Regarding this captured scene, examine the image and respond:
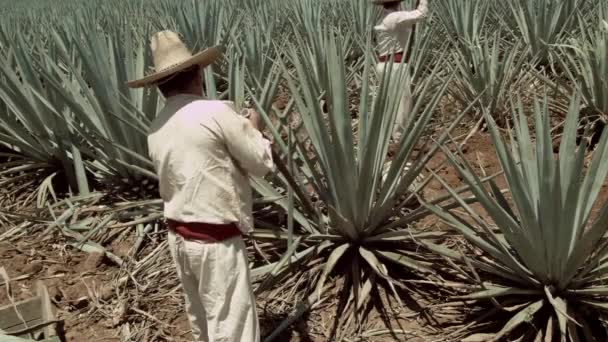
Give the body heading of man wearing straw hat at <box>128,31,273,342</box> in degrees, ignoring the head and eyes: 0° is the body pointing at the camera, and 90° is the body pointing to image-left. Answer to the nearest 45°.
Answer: approximately 225°

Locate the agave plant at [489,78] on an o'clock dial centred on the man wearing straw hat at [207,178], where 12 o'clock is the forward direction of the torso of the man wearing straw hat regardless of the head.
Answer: The agave plant is roughly at 12 o'clock from the man wearing straw hat.

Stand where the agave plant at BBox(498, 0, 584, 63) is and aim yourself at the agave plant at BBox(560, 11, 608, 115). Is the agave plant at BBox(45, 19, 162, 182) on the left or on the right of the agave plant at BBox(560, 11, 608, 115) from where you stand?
right

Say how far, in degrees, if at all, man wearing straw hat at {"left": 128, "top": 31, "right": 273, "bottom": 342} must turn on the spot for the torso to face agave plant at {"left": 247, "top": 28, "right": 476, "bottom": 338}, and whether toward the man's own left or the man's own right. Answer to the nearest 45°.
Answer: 0° — they already face it
